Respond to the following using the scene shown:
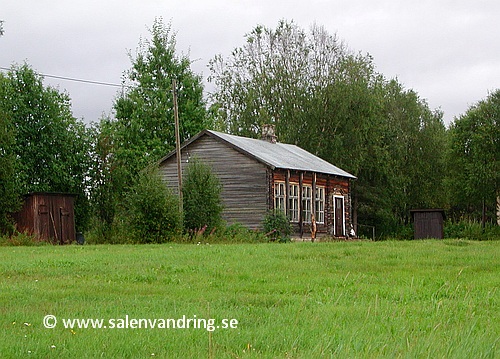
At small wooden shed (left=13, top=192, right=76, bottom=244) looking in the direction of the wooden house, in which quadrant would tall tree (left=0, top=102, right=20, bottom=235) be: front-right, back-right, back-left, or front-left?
back-left

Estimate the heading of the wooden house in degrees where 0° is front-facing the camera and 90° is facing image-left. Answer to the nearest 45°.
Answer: approximately 315°

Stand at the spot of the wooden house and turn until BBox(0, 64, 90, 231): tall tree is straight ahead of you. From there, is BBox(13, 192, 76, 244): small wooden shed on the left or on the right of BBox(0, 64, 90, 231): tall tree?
left

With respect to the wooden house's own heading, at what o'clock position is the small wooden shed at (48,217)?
The small wooden shed is roughly at 4 o'clock from the wooden house.

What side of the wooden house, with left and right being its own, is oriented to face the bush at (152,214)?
right

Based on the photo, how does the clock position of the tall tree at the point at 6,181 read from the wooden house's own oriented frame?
The tall tree is roughly at 4 o'clock from the wooden house.

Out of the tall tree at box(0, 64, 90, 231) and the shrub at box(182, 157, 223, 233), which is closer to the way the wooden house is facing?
the shrub

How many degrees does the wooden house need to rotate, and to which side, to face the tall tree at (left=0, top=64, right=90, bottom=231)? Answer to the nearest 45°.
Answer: approximately 135° to its right
